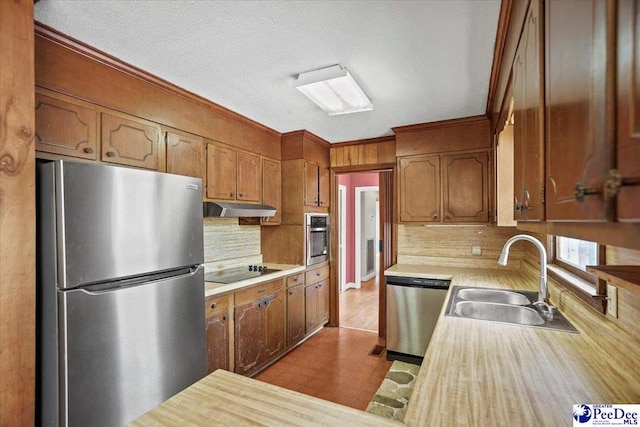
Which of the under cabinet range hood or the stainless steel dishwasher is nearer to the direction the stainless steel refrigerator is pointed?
the stainless steel dishwasher

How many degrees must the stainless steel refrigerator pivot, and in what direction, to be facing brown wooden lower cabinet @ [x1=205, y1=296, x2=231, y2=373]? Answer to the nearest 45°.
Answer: approximately 90° to its left

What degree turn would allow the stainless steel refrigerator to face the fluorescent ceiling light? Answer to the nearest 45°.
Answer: approximately 45° to its left

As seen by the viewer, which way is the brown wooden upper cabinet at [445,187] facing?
toward the camera

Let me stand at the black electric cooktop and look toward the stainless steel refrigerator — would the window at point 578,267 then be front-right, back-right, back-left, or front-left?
front-left

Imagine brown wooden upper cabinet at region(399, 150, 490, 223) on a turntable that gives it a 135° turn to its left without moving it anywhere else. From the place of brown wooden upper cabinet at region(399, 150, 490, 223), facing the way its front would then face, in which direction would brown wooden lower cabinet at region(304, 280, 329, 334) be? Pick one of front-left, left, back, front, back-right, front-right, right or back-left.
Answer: back-left

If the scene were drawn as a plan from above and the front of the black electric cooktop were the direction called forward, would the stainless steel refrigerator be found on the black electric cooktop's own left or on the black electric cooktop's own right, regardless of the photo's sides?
on the black electric cooktop's own right

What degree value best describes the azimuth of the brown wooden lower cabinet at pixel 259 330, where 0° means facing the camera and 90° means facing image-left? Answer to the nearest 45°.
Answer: approximately 315°

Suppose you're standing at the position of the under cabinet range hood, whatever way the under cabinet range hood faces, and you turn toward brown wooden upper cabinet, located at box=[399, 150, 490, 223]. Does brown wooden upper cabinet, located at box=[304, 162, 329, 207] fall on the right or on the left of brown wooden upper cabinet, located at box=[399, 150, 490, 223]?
left

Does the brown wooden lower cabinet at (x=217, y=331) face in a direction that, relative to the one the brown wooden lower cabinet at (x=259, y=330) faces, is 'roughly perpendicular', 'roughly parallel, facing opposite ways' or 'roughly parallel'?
roughly parallel

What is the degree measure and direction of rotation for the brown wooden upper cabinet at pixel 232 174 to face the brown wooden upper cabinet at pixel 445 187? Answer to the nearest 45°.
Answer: approximately 45° to its left

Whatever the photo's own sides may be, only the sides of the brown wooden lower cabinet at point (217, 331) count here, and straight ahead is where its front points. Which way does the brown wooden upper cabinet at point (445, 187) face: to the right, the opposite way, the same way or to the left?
to the right

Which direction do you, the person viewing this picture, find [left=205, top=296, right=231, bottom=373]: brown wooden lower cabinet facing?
facing the viewer and to the right of the viewer

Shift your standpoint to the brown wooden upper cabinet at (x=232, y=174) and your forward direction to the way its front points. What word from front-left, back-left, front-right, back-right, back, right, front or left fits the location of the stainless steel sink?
front

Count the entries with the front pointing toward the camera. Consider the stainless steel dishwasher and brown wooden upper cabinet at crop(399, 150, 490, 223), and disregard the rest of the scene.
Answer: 2
